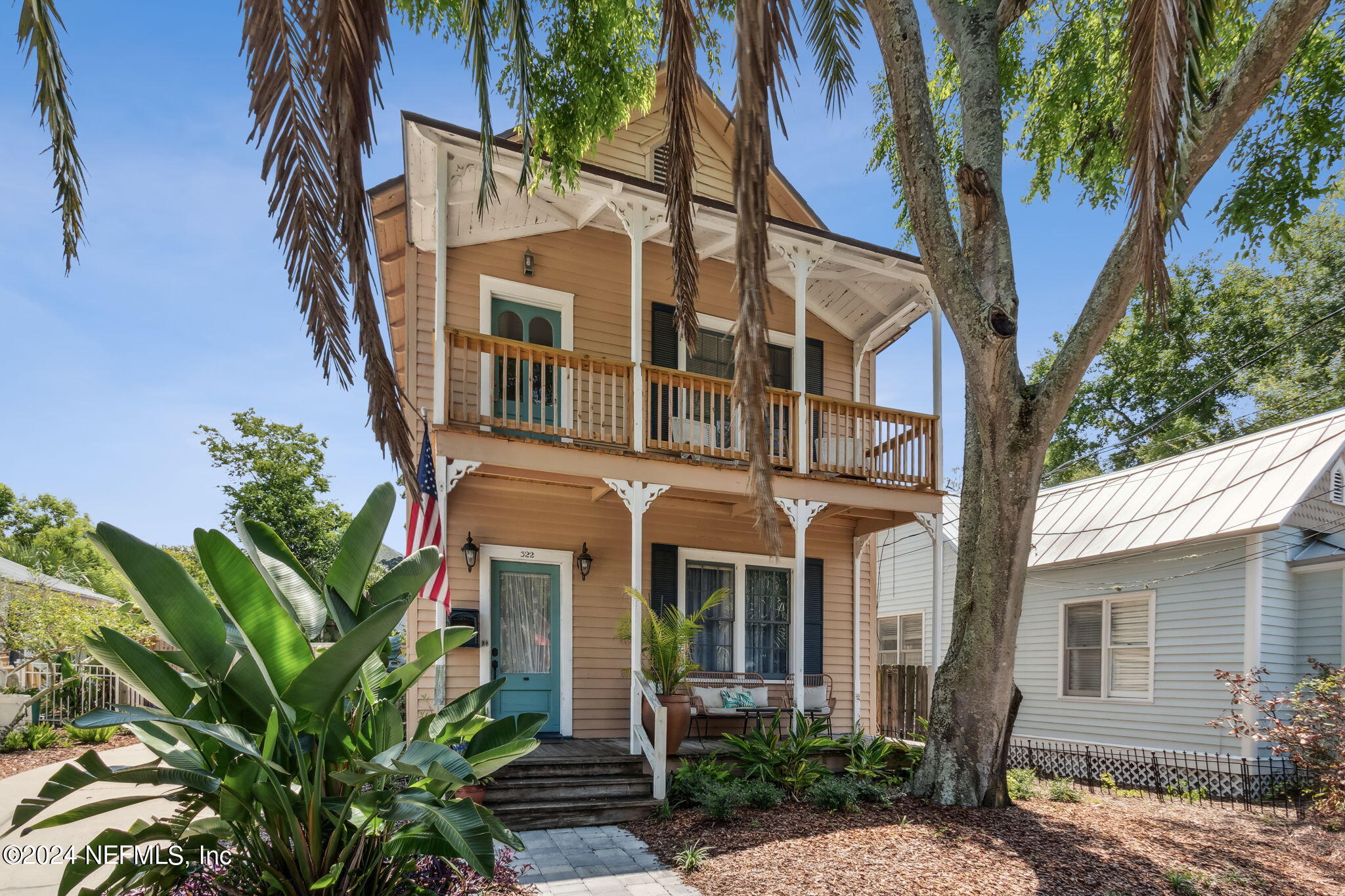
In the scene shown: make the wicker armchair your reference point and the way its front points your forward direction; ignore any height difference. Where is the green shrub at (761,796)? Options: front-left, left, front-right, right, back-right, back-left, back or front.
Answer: front

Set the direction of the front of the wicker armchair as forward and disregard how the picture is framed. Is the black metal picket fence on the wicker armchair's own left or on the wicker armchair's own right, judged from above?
on the wicker armchair's own left

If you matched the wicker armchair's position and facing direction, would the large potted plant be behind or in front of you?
in front

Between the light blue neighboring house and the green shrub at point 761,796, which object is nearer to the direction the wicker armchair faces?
the green shrub

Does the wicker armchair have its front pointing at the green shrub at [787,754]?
yes

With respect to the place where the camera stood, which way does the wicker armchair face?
facing the viewer

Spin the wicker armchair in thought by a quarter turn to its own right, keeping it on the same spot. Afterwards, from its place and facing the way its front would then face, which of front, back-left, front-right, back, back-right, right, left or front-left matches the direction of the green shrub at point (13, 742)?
front

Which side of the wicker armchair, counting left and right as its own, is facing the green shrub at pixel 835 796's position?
front
